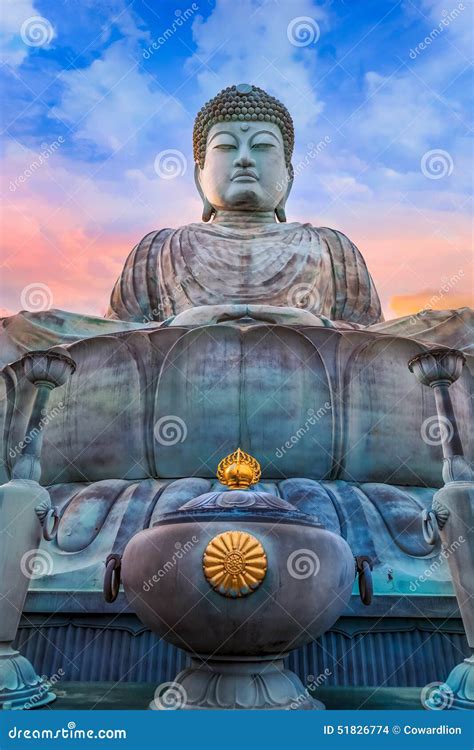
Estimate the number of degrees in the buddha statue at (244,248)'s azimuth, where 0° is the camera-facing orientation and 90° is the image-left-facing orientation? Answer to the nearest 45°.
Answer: approximately 0°

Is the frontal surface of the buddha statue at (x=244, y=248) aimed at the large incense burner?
yes

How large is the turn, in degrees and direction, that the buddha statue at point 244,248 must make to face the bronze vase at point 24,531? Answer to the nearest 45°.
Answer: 0° — it already faces it

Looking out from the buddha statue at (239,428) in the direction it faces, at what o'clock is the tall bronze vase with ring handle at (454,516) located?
The tall bronze vase with ring handle is roughly at 11 o'clock from the buddha statue.

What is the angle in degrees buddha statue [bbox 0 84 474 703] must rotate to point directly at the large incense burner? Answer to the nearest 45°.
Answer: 0° — it already faces it

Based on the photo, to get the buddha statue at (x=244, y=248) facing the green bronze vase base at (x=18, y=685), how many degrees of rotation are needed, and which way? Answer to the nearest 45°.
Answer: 0° — it already faces it

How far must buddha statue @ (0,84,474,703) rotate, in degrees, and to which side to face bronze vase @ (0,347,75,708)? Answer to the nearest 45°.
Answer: approximately 45° to its right
